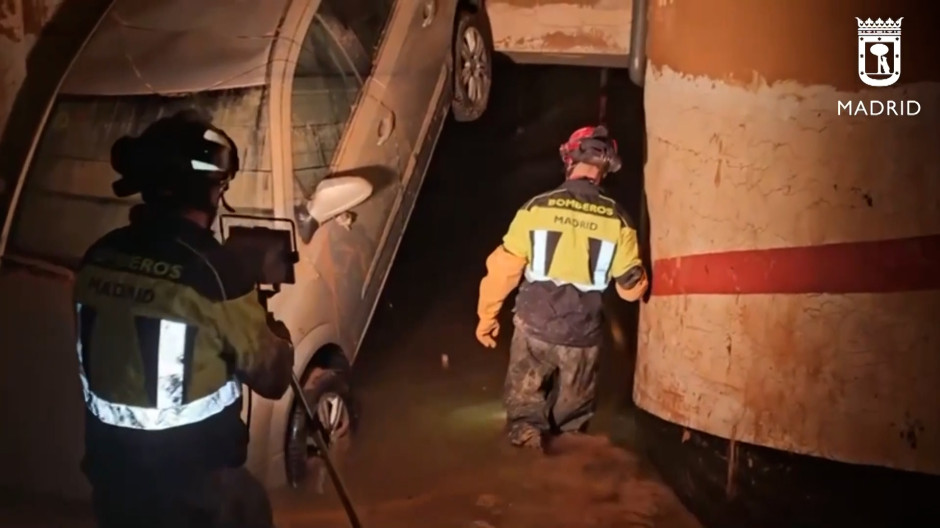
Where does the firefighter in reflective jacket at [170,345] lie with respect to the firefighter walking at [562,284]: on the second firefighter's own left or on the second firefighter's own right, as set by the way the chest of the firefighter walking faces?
on the second firefighter's own left

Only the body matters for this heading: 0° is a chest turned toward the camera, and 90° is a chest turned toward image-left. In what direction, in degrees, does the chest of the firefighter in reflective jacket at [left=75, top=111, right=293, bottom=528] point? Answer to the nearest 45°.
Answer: approximately 225°

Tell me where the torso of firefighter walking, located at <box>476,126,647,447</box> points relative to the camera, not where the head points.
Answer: away from the camera

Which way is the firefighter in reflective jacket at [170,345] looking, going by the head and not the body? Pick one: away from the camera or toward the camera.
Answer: away from the camera

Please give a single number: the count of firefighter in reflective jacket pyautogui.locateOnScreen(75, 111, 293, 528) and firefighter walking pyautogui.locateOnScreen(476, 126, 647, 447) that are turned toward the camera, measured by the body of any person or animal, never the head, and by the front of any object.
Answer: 0

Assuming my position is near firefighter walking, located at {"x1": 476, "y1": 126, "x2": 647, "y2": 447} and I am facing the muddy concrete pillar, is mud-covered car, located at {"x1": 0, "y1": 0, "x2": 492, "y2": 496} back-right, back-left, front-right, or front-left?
back-right

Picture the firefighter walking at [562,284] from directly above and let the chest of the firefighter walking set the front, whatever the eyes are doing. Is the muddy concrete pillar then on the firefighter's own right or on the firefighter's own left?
on the firefighter's own right
